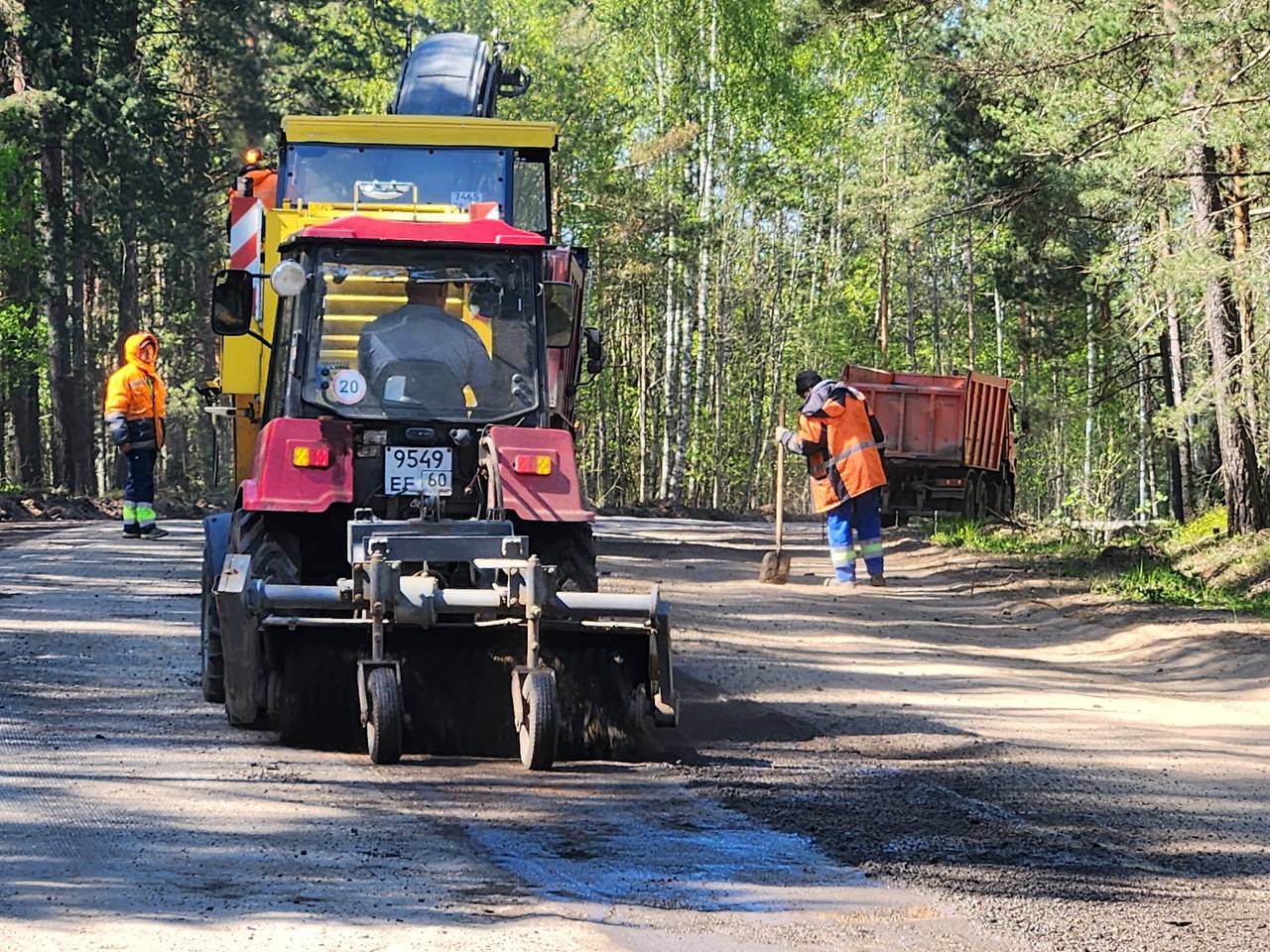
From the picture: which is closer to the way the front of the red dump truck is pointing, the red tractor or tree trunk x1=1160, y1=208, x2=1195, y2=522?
the tree trunk

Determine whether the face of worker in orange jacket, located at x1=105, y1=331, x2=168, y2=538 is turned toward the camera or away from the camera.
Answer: toward the camera

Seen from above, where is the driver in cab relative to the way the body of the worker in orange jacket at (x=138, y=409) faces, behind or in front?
in front

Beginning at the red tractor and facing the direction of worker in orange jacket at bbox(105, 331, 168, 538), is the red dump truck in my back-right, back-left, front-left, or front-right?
front-right

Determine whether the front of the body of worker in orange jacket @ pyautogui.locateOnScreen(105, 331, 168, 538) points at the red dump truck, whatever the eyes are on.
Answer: no

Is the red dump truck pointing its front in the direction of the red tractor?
no

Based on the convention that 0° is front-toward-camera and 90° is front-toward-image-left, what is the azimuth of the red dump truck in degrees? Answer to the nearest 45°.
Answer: approximately 225°

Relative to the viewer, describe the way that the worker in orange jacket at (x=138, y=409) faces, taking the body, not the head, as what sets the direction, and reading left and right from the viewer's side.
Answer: facing the viewer and to the right of the viewer
